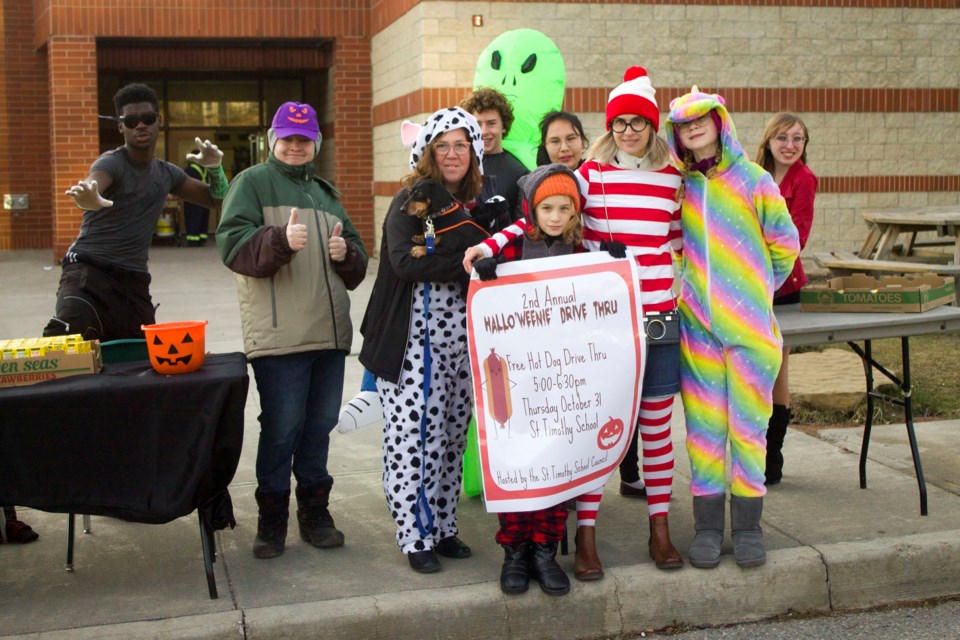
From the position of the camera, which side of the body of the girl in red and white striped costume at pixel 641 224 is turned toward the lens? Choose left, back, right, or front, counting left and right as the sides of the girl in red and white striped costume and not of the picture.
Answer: front

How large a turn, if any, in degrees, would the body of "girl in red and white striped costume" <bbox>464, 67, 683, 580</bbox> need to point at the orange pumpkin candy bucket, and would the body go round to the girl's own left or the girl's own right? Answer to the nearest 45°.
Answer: approximately 90° to the girl's own right

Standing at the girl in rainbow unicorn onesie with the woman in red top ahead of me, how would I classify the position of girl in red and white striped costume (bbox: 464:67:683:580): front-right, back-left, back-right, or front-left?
back-left

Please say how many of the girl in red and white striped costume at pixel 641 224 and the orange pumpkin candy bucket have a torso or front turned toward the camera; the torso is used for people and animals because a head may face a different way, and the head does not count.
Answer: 2

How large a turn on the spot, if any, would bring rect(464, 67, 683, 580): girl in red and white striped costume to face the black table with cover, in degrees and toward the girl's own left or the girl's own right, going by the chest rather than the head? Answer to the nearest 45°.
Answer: approximately 90° to the girl's own right

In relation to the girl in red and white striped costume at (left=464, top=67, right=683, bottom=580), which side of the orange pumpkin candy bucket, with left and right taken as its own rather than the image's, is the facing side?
left

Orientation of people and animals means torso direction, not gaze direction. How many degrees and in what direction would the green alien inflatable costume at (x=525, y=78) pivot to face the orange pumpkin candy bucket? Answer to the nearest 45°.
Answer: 0° — it already faces it

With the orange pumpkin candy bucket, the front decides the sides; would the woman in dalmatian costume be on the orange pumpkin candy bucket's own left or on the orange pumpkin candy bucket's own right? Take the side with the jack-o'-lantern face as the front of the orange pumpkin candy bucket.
on the orange pumpkin candy bucket's own left

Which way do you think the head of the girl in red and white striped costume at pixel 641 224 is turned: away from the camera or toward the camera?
toward the camera

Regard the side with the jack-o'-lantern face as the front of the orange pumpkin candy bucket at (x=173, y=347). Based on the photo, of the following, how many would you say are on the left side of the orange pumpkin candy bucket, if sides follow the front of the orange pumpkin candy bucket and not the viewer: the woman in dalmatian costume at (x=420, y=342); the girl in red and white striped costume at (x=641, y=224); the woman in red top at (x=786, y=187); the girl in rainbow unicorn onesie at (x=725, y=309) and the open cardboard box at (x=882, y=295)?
5

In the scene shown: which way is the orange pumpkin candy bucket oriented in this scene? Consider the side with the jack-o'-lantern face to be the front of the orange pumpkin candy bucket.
toward the camera

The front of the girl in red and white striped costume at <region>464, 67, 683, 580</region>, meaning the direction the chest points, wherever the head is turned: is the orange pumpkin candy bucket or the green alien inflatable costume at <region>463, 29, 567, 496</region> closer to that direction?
the orange pumpkin candy bucket

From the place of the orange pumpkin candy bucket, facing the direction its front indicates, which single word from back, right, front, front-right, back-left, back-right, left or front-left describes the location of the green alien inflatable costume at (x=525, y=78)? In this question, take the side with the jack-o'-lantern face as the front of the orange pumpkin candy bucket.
back-left

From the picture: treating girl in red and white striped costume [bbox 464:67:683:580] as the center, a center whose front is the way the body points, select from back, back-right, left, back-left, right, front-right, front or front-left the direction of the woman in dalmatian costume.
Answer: right

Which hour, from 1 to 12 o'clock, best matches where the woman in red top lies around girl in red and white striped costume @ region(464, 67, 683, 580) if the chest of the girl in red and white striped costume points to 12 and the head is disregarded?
The woman in red top is roughly at 7 o'clock from the girl in red and white striped costume.

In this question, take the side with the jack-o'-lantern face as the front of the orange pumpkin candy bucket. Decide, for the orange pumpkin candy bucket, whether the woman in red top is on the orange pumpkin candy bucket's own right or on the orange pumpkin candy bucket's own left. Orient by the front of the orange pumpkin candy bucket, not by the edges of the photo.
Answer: on the orange pumpkin candy bucket's own left

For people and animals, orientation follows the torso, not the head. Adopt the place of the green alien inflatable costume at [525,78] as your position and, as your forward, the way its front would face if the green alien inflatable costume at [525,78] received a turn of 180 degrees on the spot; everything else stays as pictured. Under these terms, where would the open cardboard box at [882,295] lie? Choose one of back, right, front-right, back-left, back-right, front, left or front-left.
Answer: right
